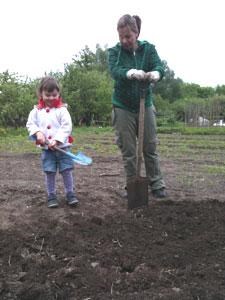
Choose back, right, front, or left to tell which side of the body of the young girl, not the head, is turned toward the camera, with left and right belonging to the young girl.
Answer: front

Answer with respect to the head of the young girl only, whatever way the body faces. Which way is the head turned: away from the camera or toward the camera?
toward the camera

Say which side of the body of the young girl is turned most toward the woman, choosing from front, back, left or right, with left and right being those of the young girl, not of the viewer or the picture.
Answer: left

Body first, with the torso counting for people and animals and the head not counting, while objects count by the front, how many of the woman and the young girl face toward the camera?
2

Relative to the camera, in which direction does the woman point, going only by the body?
toward the camera

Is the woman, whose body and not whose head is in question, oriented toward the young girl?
no

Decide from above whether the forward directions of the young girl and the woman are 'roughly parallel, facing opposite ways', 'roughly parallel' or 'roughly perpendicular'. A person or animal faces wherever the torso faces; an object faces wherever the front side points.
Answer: roughly parallel
